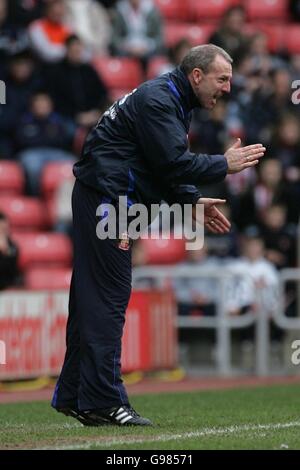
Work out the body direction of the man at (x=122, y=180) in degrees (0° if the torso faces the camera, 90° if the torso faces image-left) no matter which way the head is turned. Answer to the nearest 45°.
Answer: approximately 270°

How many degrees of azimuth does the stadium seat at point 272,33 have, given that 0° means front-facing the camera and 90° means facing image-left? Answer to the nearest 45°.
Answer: approximately 0°

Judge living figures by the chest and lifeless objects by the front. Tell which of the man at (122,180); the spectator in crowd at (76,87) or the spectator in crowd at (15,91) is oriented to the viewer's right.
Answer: the man

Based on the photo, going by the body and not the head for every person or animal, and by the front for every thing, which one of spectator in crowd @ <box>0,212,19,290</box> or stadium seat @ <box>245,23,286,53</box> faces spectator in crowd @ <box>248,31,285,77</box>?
the stadium seat

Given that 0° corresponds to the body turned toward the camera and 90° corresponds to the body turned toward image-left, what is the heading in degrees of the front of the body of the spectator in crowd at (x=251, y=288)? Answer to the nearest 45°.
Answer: approximately 0°

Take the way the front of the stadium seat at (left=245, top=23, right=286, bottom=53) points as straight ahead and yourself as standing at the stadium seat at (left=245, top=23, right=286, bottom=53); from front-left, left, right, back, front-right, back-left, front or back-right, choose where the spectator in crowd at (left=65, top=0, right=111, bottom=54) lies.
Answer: front-right

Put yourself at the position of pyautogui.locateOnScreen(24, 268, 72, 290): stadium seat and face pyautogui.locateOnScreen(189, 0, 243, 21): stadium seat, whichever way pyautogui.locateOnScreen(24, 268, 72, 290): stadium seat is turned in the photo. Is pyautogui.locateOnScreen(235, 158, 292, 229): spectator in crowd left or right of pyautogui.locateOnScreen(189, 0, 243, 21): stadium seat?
right
